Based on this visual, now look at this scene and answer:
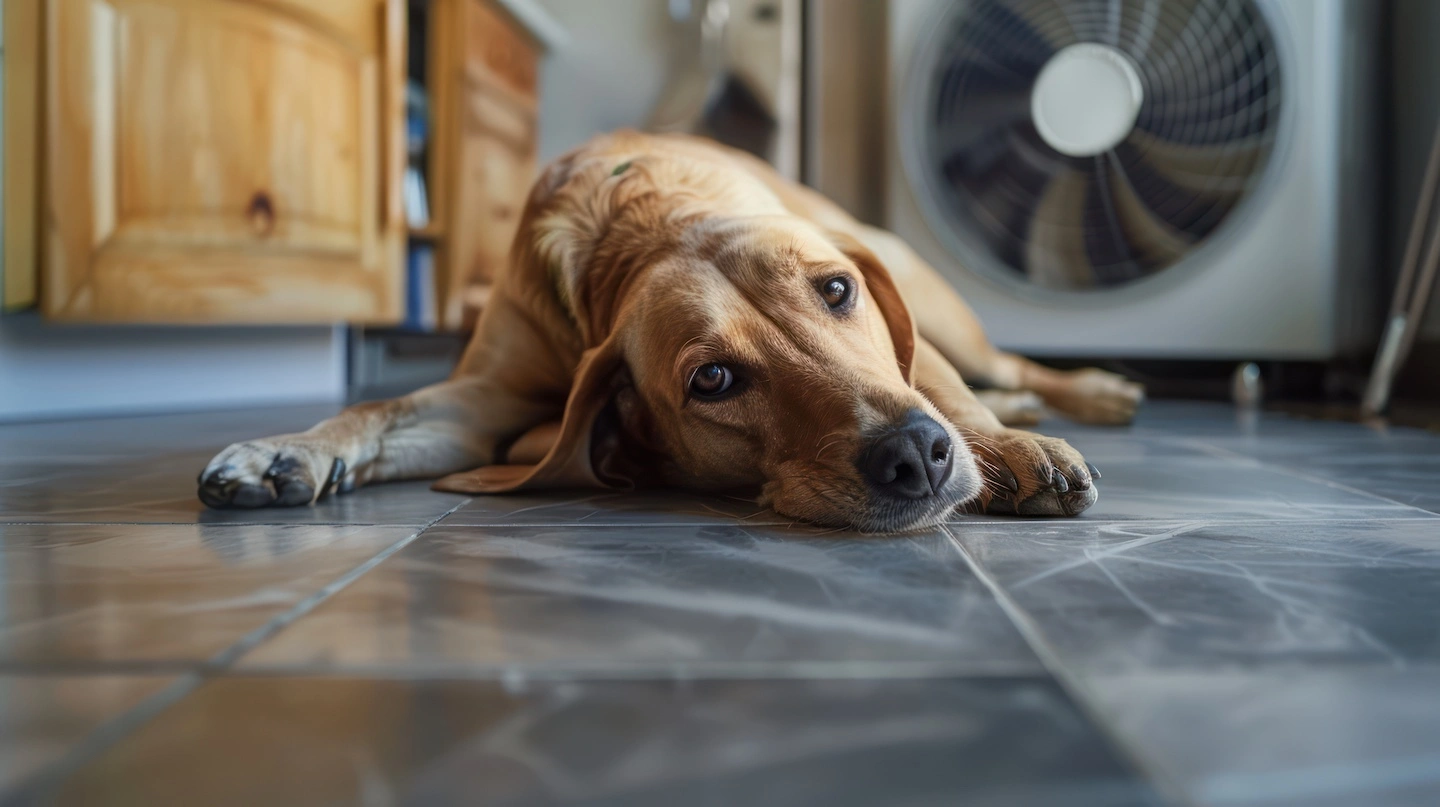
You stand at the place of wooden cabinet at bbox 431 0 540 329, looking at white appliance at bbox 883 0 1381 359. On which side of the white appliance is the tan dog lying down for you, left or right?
right

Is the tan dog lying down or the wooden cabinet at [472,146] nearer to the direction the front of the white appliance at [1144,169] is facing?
the tan dog lying down

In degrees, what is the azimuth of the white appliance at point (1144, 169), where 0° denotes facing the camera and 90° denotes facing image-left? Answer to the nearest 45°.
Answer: approximately 0°

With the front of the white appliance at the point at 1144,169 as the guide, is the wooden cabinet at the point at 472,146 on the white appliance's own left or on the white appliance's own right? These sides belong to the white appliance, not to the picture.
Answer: on the white appliance's own right
